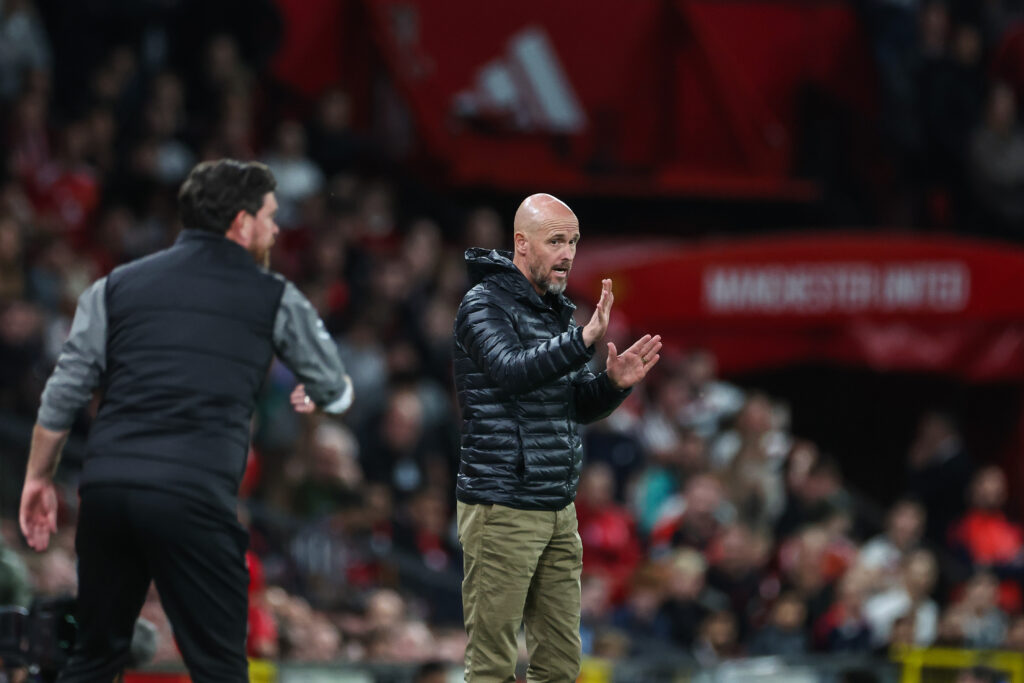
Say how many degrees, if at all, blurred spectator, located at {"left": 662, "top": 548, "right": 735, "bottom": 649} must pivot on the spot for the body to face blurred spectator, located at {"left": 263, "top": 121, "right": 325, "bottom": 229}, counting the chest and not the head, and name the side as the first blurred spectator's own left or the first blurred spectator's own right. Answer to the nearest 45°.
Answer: approximately 135° to the first blurred spectator's own right

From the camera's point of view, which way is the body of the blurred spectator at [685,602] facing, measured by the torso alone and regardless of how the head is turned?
toward the camera

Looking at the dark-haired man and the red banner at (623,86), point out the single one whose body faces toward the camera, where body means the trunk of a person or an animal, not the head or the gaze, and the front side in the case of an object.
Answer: the red banner

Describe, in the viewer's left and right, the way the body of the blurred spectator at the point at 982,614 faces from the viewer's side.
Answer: facing the viewer and to the left of the viewer

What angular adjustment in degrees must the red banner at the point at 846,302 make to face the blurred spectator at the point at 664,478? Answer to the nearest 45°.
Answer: approximately 45° to its right

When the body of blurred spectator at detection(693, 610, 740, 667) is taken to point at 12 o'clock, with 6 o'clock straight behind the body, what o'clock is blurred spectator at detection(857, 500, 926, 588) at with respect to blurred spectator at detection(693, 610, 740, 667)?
blurred spectator at detection(857, 500, 926, 588) is roughly at 7 o'clock from blurred spectator at detection(693, 610, 740, 667).

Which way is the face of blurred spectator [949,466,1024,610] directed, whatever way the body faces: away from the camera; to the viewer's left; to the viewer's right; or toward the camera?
toward the camera

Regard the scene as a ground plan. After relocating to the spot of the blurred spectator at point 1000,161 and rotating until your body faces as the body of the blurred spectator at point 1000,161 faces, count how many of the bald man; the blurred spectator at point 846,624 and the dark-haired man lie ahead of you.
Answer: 3

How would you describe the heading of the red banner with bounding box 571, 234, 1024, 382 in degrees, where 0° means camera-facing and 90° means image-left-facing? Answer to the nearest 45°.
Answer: approximately 0°

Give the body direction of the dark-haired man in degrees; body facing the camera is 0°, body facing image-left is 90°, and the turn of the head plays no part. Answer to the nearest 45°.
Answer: approximately 225°

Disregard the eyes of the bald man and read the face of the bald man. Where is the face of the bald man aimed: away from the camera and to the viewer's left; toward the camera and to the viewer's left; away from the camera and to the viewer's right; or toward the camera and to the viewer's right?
toward the camera and to the viewer's right

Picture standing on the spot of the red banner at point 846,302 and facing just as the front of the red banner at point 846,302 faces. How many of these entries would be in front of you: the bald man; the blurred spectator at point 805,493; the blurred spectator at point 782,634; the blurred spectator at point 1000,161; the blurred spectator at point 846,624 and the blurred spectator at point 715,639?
5

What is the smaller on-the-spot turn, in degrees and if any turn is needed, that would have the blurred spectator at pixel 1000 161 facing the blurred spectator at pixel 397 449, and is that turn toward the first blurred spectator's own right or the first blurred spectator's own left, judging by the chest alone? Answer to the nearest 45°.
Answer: approximately 45° to the first blurred spectator's own right

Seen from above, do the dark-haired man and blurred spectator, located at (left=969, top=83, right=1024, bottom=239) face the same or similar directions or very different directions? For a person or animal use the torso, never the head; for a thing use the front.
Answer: very different directions

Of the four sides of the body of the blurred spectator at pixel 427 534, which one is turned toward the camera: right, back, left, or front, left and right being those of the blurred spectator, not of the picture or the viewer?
front

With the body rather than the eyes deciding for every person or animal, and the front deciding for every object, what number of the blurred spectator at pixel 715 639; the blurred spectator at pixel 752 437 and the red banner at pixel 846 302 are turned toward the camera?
3

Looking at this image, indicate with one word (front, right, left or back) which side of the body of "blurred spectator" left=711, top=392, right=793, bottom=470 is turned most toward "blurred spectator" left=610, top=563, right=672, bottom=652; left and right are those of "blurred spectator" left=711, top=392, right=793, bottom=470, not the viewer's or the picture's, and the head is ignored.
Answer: front

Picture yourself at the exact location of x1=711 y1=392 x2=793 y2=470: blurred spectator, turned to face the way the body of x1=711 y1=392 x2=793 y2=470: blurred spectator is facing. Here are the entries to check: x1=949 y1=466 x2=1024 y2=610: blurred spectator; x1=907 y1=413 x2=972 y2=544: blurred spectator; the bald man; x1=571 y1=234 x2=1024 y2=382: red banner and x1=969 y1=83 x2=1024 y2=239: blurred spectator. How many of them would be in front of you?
1

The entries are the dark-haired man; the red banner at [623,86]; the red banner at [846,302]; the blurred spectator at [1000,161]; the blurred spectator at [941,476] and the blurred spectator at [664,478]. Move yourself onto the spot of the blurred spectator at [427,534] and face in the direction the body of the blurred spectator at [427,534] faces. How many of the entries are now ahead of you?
1
